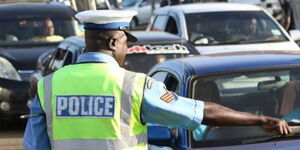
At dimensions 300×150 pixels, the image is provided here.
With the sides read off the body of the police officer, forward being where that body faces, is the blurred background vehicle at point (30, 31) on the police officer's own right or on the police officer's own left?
on the police officer's own left

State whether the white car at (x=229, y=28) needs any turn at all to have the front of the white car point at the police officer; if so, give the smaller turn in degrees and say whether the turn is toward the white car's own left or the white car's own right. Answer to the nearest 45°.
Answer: approximately 45° to the white car's own right

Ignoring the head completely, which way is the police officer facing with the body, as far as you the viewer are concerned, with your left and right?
facing away from the viewer and to the right of the viewer

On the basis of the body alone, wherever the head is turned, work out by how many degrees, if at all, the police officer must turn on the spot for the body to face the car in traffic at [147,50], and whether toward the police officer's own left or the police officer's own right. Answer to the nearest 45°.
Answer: approximately 45° to the police officer's own left

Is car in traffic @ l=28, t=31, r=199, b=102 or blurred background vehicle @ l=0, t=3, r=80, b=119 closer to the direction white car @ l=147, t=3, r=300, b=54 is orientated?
the car in traffic

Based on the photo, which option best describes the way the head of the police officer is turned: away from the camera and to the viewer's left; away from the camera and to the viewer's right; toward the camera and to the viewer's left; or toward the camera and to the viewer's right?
away from the camera and to the viewer's right

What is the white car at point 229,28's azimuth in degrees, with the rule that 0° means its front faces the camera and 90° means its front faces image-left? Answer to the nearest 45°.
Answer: approximately 315°

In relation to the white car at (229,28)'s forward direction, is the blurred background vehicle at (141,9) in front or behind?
behind

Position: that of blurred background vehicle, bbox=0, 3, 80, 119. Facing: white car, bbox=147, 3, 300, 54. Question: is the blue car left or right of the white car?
right
